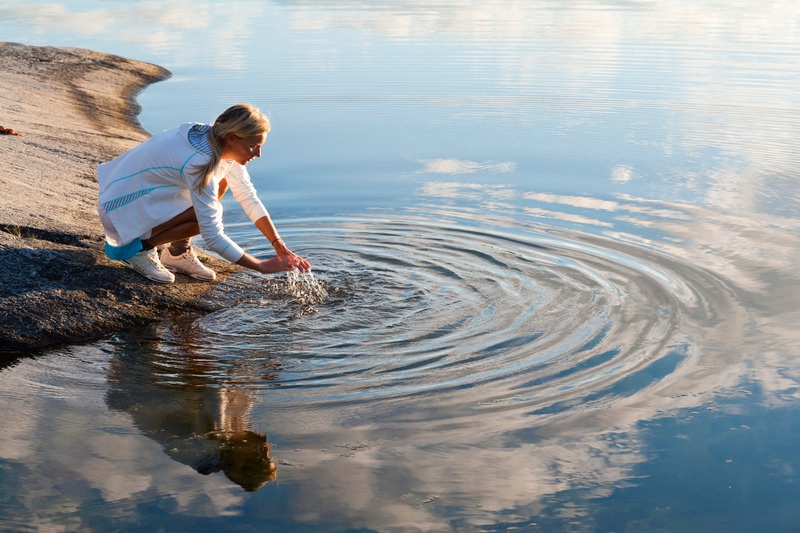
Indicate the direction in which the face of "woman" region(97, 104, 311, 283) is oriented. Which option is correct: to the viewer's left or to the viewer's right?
to the viewer's right

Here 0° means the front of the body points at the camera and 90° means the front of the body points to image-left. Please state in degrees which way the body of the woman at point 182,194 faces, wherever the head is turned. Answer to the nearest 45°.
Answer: approximately 270°
